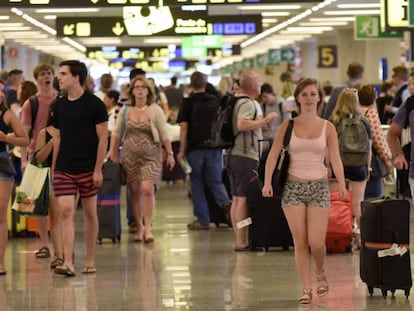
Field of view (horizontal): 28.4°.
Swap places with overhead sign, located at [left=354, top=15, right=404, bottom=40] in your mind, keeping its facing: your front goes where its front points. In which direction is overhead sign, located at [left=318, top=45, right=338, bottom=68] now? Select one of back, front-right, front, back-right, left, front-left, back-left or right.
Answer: back

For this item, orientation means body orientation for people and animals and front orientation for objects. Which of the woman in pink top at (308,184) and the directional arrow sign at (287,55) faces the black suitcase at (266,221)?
the directional arrow sign

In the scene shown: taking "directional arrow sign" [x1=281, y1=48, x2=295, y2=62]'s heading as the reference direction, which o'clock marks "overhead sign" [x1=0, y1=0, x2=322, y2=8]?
The overhead sign is roughly at 12 o'clock from the directional arrow sign.

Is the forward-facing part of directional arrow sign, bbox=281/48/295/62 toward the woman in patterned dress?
yes

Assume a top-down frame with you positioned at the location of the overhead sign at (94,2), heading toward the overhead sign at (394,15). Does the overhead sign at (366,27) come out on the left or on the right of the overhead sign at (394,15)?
left

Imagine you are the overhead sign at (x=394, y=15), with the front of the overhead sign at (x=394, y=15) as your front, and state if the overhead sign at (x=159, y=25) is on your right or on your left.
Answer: on your right
